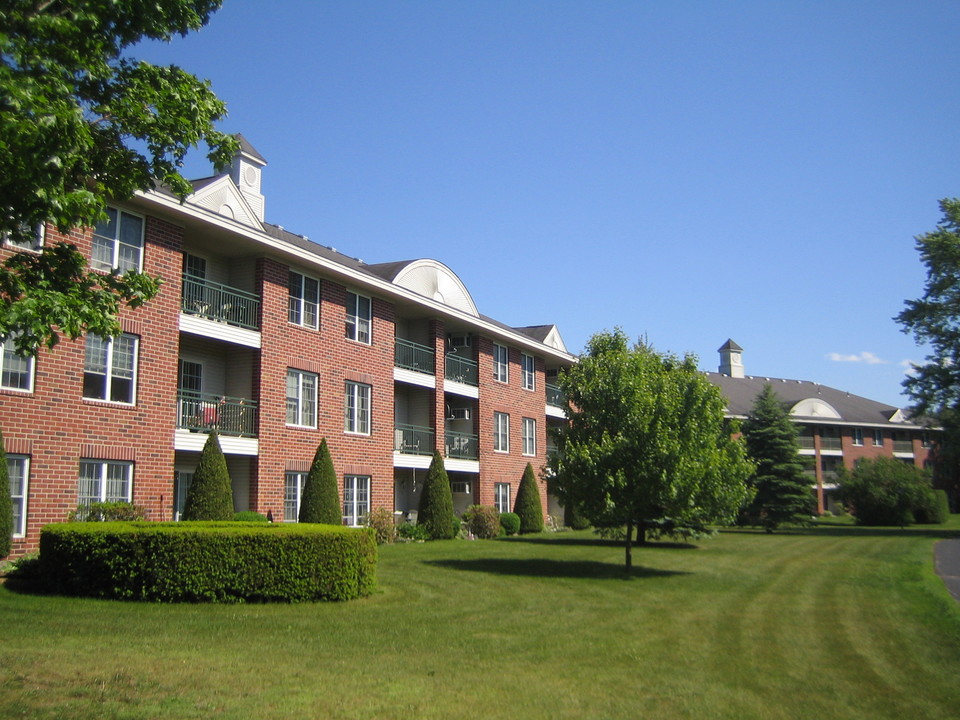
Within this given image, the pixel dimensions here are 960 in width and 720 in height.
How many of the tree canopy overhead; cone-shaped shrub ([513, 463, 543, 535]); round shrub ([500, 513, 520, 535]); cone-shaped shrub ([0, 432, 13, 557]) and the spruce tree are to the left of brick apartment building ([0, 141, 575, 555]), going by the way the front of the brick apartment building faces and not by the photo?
3

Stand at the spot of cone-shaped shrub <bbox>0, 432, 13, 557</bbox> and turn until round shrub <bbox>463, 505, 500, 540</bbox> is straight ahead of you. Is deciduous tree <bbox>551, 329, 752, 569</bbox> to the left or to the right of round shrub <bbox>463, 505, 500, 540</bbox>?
right

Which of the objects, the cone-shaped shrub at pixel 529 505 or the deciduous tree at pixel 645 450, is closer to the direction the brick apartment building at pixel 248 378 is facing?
the deciduous tree

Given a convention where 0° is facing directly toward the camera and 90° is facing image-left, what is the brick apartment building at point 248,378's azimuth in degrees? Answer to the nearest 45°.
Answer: approximately 315°

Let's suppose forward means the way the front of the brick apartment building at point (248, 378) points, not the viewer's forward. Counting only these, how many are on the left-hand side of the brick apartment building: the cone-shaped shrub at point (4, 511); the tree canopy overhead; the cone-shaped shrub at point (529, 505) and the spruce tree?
2

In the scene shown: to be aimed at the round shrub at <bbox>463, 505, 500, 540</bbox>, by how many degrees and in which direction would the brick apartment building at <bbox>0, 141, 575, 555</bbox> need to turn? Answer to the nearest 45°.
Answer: approximately 90° to its left

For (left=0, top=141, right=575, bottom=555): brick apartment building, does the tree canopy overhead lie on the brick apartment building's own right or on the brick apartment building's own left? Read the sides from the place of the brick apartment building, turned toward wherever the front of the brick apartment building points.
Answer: on the brick apartment building's own right

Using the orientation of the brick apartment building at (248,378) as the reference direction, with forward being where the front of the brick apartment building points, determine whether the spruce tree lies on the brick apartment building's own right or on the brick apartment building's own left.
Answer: on the brick apartment building's own left

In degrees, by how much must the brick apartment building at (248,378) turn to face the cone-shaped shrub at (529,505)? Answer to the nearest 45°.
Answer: approximately 90° to its left

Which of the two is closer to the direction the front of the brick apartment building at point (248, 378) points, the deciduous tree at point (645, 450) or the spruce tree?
the deciduous tree

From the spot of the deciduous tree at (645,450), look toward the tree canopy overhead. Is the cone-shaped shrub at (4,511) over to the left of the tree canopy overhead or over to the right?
right

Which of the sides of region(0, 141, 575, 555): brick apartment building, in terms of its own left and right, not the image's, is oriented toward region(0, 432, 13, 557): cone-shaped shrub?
right

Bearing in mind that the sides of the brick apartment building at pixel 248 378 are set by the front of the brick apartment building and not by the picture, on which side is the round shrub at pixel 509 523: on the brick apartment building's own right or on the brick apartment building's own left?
on the brick apartment building's own left
